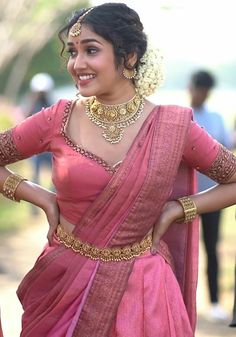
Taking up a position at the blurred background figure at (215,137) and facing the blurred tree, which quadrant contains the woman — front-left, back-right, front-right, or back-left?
back-left

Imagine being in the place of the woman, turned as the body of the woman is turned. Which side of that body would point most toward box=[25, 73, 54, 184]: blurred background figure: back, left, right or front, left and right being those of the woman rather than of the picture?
back

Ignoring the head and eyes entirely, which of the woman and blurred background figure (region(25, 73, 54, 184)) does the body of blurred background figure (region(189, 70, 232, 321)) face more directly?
the woman

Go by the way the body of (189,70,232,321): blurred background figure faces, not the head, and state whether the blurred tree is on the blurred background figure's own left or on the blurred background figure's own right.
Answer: on the blurred background figure's own right

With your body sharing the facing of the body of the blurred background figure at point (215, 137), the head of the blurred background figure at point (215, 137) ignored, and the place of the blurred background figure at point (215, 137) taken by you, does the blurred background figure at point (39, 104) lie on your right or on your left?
on your right

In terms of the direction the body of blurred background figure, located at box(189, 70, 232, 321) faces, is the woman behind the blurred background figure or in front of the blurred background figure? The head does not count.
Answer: in front

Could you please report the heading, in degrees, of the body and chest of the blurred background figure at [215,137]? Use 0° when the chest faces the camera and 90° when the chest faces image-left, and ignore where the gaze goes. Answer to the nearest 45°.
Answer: approximately 45°

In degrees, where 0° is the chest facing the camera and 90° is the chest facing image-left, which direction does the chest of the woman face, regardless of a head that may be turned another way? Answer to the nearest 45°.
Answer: approximately 0°

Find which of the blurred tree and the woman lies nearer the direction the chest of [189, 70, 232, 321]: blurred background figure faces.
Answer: the woman

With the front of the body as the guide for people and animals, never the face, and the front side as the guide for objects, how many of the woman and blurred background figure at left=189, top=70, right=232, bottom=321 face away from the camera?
0

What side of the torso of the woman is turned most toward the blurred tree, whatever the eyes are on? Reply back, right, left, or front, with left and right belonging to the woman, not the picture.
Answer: back
